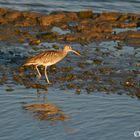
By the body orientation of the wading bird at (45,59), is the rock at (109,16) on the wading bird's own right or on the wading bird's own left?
on the wading bird's own left

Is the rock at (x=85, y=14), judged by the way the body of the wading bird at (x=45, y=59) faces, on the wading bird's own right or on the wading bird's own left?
on the wading bird's own left

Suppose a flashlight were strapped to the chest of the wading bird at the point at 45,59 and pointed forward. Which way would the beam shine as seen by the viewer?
to the viewer's right
